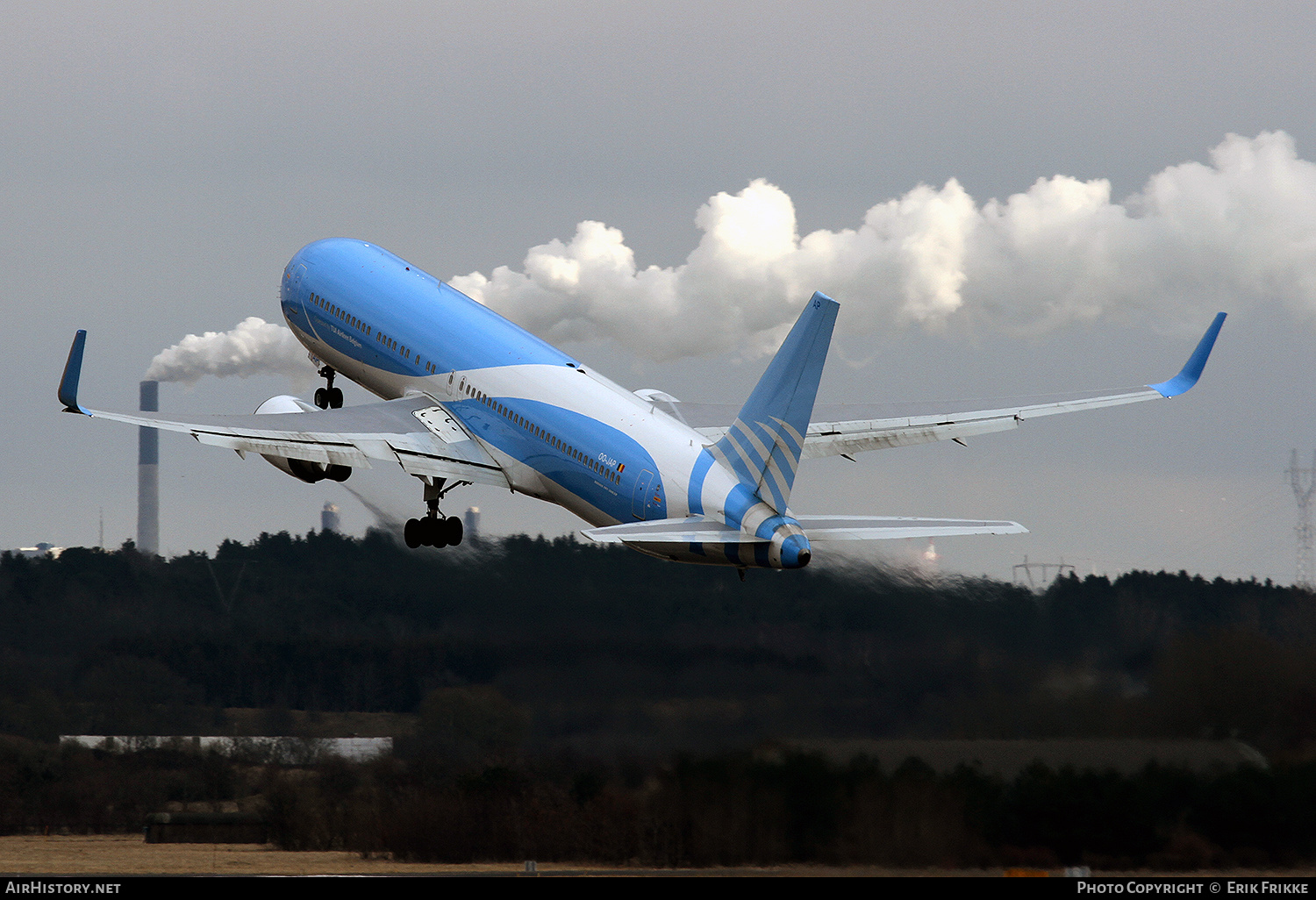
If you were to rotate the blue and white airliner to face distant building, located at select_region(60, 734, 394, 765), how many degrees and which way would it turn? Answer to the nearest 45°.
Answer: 0° — it already faces it

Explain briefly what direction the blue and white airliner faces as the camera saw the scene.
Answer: facing away from the viewer and to the left of the viewer
